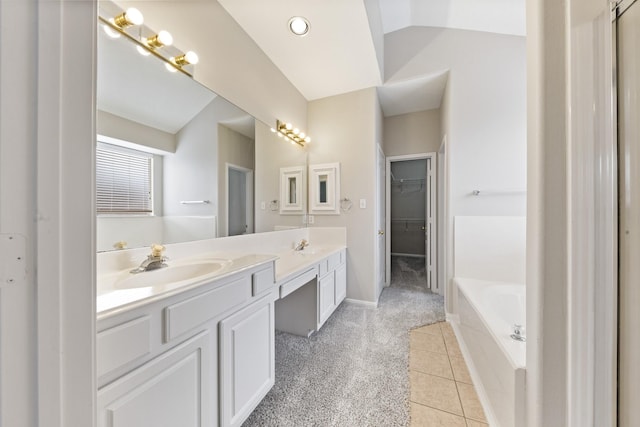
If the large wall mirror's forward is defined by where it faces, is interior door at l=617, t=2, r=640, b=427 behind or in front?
in front

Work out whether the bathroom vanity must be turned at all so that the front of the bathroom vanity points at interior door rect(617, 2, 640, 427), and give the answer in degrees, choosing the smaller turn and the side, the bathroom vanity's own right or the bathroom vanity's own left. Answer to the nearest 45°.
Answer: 0° — it already faces it

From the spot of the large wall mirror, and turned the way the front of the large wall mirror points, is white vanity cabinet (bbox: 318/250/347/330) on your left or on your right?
on your left

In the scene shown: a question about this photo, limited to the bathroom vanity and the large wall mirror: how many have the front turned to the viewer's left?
0

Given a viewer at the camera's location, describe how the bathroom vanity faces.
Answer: facing the viewer and to the right of the viewer

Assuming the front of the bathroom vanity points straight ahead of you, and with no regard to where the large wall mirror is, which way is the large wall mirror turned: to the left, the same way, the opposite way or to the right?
the same way

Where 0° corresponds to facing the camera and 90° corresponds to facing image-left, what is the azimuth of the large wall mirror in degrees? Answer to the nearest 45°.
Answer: approximately 315°
